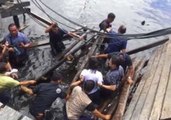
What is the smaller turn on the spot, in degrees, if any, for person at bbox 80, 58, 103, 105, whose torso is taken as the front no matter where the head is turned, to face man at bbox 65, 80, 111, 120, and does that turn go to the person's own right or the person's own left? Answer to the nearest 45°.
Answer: approximately 180°

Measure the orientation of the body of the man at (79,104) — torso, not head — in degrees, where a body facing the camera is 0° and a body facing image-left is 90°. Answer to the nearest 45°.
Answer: approximately 225°

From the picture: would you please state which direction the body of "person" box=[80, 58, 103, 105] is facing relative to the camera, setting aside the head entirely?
away from the camera

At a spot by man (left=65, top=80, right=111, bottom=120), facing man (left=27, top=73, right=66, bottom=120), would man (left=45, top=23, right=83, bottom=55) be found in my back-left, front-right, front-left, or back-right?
front-right

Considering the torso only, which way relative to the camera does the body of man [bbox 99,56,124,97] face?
to the viewer's left

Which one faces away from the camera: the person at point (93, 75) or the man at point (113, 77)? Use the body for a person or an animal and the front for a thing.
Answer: the person

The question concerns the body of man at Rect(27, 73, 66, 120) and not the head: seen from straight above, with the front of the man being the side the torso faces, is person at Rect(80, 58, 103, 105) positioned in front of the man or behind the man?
in front

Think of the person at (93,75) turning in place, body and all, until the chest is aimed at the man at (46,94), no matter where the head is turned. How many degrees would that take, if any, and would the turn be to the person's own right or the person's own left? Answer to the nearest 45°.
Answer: approximately 135° to the person's own left

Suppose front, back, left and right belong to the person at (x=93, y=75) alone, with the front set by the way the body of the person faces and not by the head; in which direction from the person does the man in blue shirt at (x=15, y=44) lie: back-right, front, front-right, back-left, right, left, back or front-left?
front-left

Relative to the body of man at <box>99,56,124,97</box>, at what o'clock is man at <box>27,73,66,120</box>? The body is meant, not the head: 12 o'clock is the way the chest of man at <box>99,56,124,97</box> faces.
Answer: man at <box>27,73,66,120</box> is roughly at 11 o'clock from man at <box>99,56,124,97</box>.

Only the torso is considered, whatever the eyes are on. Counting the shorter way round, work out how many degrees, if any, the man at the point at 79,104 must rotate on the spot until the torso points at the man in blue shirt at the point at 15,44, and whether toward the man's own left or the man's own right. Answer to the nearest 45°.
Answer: approximately 90° to the man's own left

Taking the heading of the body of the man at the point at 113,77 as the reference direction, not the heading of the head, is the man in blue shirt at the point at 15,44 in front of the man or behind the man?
in front

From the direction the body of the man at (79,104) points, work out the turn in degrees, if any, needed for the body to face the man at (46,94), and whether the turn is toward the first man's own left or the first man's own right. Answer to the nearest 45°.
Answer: approximately 90° to the first man's own left

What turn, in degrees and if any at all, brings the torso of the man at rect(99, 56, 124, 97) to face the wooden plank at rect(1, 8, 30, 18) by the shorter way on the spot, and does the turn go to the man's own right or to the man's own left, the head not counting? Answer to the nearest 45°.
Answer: approximately 45° to the man's own right
